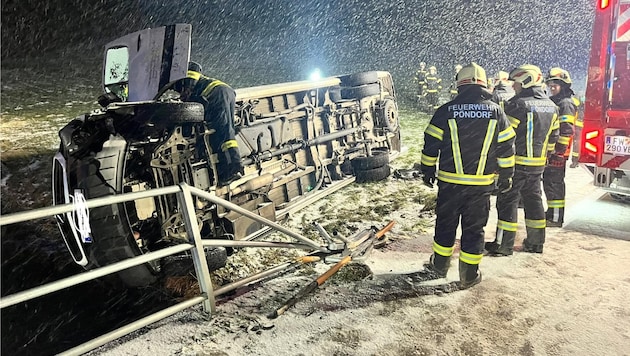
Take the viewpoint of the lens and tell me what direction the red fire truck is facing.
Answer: facing away from the viewer

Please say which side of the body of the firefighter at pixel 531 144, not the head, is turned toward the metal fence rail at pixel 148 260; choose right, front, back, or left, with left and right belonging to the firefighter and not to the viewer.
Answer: left

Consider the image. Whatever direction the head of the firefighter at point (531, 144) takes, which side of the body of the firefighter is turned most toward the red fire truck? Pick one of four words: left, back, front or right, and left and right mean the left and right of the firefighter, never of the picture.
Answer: right

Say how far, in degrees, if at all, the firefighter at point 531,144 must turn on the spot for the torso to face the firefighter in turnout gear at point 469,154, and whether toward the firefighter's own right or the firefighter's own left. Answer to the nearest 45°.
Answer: approximately 90° to the firefighter's own left

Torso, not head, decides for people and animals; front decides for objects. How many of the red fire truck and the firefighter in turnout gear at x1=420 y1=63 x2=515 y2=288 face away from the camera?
2

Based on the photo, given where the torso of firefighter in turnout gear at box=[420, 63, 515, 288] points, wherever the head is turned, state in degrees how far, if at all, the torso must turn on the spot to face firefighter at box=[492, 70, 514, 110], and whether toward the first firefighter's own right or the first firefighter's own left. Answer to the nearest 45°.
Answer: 0° — they already face them

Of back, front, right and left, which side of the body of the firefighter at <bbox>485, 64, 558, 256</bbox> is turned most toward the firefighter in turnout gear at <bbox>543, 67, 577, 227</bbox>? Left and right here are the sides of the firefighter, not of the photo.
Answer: right

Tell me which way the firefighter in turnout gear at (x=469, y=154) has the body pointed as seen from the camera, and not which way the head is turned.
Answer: away from the camera

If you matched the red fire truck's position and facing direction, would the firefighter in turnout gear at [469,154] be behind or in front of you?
behind

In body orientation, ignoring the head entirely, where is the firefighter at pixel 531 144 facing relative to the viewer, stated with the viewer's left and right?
facing away from the viewer and to the left of the viewer

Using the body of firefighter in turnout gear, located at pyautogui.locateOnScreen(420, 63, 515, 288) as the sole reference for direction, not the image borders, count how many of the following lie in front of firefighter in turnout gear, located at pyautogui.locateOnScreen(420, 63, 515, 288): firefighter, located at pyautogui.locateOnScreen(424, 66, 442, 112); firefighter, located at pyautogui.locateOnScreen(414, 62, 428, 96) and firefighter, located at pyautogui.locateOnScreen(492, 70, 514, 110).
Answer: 3

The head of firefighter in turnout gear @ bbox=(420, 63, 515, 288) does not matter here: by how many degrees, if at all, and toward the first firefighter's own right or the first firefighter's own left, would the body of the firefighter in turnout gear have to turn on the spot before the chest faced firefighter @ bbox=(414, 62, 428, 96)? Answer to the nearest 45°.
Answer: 0° — they already face them

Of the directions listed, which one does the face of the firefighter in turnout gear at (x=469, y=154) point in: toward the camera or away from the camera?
away from the camera

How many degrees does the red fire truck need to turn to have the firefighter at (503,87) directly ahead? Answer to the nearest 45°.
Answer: approximately 45° to its left

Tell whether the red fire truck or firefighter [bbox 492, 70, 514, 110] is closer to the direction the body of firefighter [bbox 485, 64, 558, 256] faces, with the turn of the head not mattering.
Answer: the firefighter
